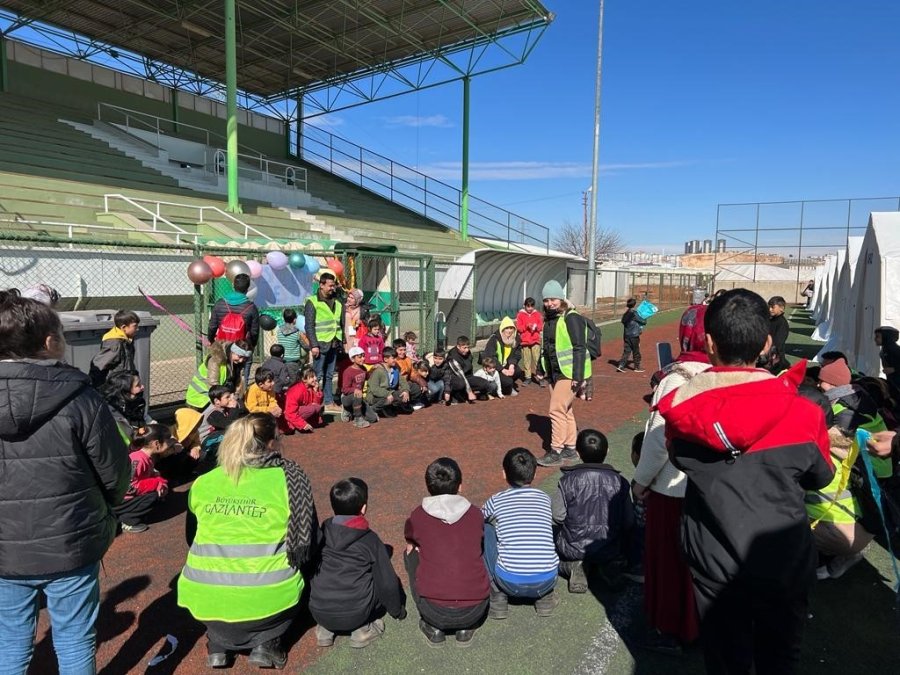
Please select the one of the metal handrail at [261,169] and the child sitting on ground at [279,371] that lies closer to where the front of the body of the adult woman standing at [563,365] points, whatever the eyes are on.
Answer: the child sitting on ground

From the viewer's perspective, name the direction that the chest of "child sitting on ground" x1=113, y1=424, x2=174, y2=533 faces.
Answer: to the viewer's right

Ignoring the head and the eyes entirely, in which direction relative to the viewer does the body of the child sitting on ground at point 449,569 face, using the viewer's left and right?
facing away from the viewer

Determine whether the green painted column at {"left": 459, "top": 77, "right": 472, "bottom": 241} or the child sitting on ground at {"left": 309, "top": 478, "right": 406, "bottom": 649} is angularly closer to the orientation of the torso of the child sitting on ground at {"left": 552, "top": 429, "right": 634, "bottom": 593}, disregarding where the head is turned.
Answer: the green painted column

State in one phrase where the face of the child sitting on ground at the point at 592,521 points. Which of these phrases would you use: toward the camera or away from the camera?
away from the camera

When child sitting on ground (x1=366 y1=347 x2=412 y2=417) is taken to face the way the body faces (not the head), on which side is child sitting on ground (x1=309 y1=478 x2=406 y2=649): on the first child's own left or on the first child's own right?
on the first child's own right

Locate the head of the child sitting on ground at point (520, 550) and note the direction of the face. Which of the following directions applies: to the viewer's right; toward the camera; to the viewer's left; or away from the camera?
away from the camera

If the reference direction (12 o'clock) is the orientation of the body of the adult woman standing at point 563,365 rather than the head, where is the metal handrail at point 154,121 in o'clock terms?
The metal handrail is roughly at 3 o'clock from the adult woman standing.

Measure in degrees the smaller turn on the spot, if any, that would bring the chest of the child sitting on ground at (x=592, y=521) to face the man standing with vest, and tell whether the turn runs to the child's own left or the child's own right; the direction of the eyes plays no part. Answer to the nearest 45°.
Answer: approximately 45° to the child's own left

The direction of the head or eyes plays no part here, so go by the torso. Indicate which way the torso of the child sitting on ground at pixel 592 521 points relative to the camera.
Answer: away from the camera

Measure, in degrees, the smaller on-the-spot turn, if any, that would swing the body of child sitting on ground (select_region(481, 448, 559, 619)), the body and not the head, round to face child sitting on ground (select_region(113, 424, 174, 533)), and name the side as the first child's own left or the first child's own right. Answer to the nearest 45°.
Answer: approximately 90° to the first child's own left
